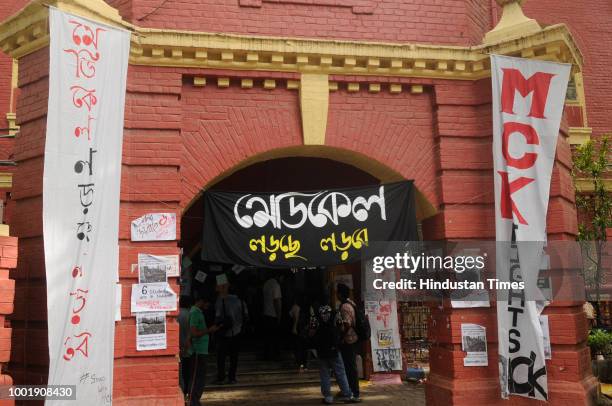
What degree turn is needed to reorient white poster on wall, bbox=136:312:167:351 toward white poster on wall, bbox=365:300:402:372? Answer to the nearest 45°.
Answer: approximately 135° to its left

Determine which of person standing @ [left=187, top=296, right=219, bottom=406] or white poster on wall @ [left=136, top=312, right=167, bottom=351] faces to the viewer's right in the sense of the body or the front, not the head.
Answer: the person standing

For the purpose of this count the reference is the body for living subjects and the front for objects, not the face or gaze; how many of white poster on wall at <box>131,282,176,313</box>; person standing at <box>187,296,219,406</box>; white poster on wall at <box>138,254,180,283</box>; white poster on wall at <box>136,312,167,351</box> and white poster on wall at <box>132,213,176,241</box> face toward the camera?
4

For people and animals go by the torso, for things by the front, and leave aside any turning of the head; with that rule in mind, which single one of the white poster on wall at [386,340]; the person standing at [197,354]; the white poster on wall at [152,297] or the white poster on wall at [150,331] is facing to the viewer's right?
the person standing

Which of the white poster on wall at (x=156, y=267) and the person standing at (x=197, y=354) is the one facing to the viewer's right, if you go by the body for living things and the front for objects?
the person standing

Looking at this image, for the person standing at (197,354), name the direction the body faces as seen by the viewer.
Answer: to the viewer's right

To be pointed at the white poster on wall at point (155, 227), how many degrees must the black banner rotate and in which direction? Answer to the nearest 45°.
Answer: approximately 90° to its right
